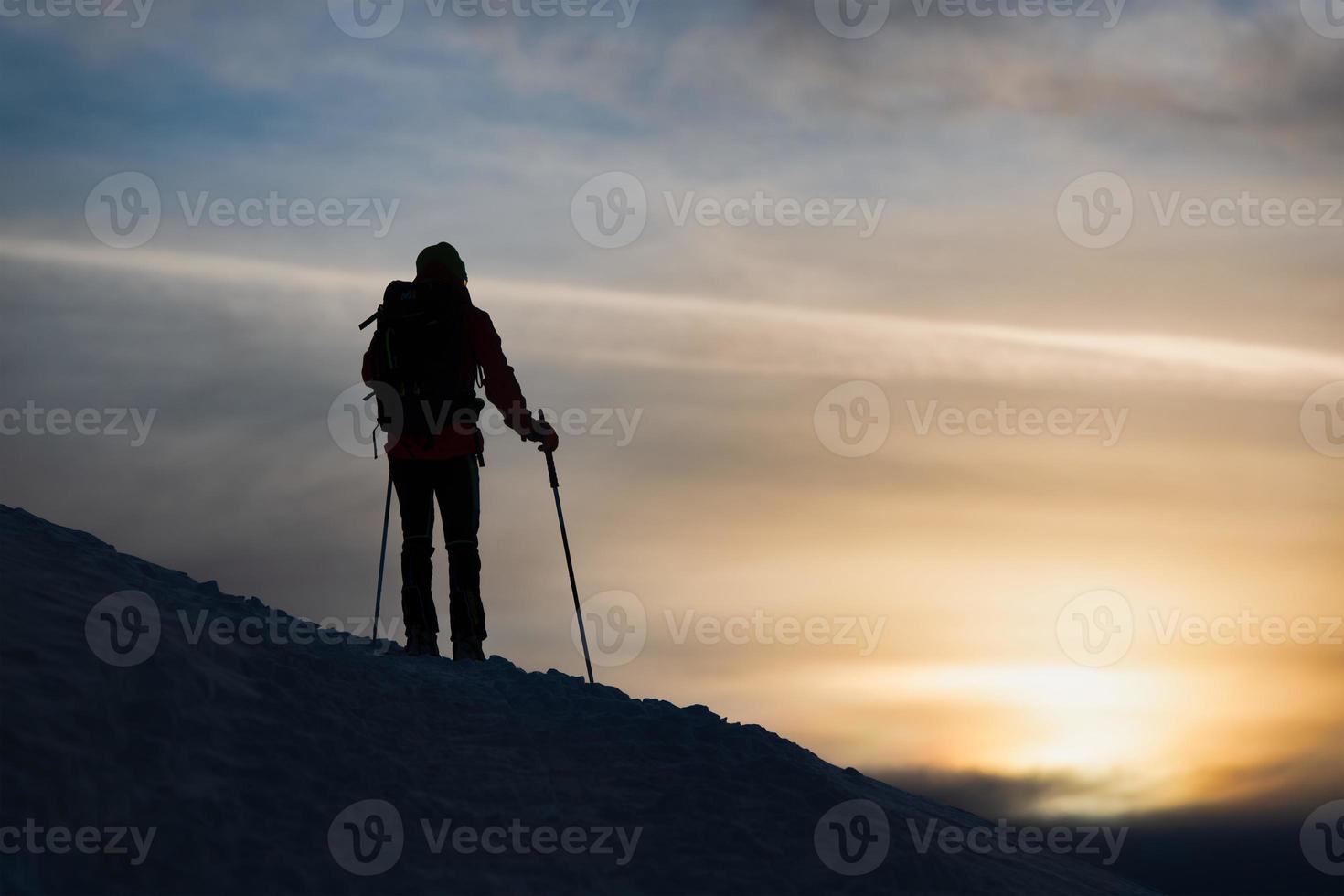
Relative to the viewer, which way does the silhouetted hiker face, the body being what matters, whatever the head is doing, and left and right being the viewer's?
facing away from the viewer and to the right of the viewer
